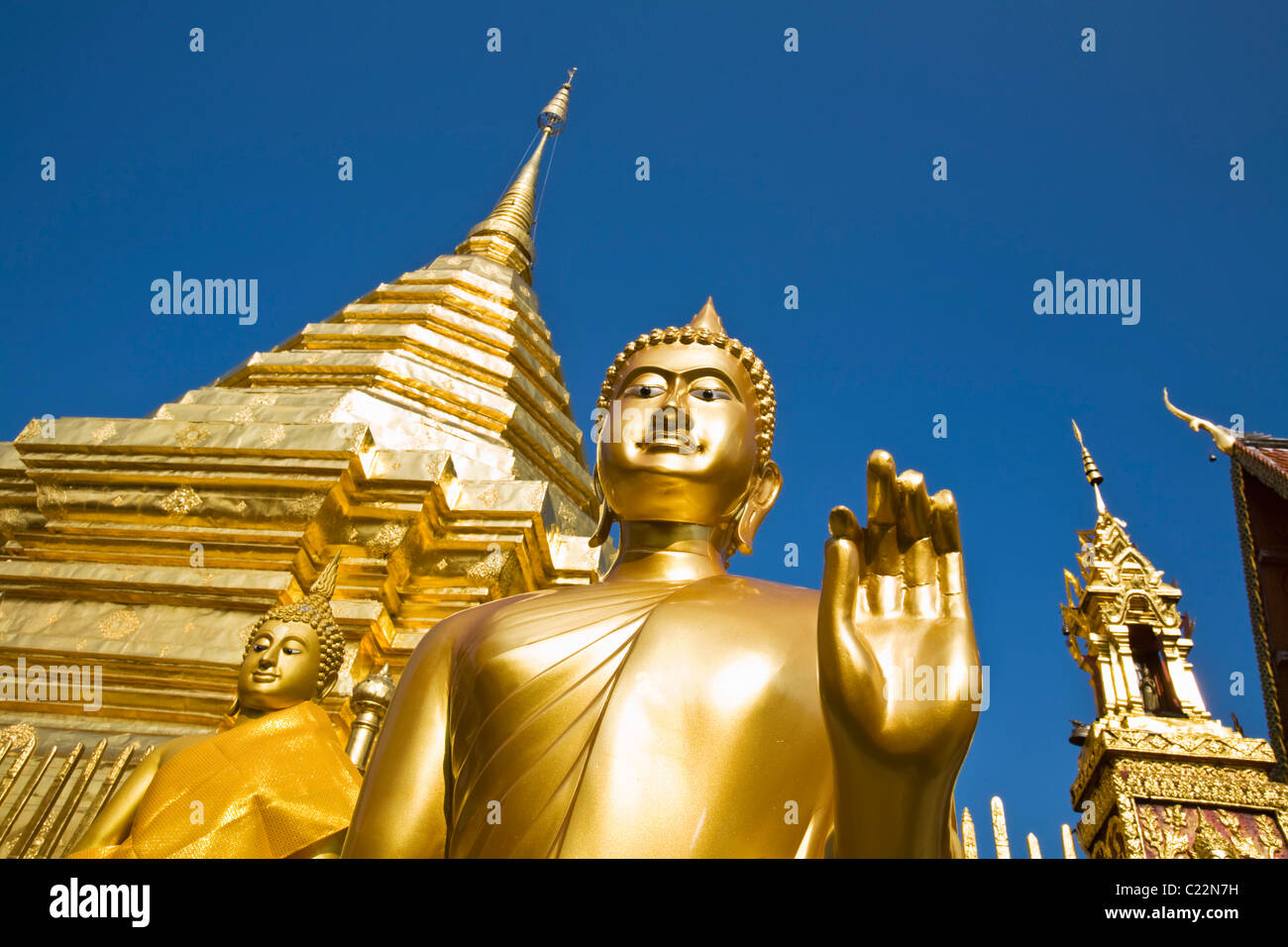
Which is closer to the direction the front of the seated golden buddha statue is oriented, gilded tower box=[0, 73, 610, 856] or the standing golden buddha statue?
the standing golden buddha statue

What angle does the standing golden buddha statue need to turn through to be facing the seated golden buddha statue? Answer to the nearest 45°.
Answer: approximately 135° to its right

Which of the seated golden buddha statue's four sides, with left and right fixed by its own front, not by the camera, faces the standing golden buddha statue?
left

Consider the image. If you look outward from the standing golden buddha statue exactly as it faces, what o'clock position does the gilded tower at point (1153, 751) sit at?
The gilded tower is roughly at 7 o'clock from the standing golden buddha statue.

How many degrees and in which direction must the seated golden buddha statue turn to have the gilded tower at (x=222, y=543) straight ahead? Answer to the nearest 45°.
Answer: approximately 135° to its right

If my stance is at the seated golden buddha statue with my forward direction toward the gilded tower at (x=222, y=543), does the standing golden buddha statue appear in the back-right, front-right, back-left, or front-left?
back-right

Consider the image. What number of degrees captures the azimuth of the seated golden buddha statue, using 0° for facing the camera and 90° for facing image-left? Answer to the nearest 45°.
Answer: approximately 45°

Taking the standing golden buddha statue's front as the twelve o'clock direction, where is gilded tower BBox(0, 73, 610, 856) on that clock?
The gilded tower is roughly at 5 o'clock from the standing golden buddha statue.
